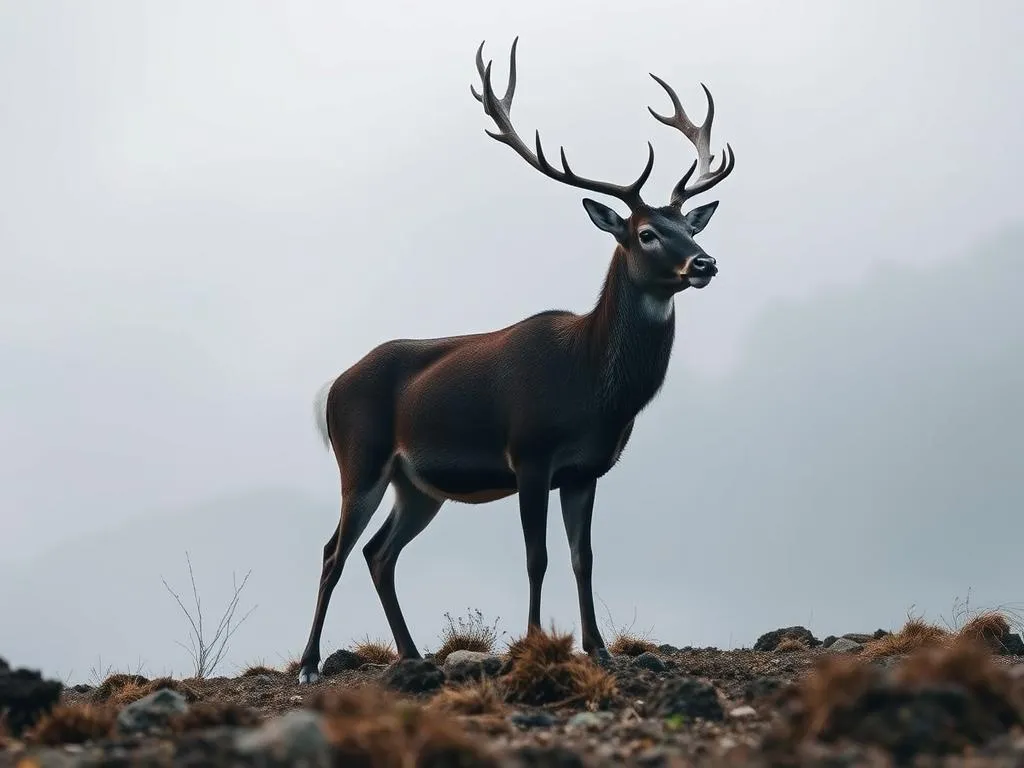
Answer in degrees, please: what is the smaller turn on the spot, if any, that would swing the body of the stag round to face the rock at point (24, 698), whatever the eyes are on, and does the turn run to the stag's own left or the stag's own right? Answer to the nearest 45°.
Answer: approximately 135° to the stag's own right

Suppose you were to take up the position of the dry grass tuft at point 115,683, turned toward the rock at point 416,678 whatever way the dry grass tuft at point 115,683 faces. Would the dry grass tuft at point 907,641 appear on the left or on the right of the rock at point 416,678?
left

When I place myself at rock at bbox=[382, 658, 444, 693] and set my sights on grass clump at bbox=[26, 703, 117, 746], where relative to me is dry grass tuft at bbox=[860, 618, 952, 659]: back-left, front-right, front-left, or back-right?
back-left

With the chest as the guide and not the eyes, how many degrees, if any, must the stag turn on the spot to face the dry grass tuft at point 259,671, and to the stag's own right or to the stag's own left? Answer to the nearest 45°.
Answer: approximately 135° to the stag's own left

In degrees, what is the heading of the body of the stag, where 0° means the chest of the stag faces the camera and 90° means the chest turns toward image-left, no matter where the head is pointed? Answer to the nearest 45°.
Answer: approximately 270°

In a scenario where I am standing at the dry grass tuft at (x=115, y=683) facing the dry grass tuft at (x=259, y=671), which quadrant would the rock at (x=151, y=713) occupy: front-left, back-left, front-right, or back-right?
back-right

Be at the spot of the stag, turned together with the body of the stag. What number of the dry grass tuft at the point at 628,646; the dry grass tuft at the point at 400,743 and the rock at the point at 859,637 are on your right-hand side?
1
